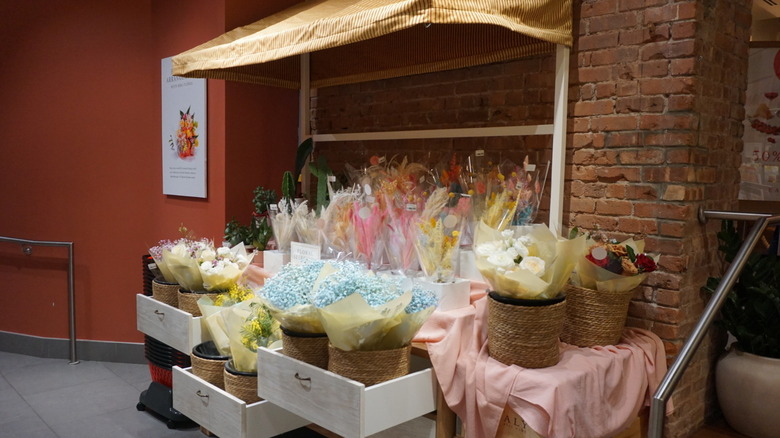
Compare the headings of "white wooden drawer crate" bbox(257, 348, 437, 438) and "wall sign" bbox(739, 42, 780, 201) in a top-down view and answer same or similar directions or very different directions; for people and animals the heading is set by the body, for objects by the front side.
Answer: same or similar directions

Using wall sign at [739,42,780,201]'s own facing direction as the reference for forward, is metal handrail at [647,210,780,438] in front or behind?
in front

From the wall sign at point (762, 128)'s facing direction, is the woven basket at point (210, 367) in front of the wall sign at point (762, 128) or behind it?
in front

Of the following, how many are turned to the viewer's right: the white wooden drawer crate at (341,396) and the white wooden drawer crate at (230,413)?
0

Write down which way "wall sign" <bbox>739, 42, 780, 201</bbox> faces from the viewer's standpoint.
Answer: facing the viewer

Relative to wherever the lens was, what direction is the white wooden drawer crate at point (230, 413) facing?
facing the viewer and to the left of the viewer

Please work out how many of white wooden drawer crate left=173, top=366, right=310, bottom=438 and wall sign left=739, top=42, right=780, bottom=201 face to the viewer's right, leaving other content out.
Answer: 0

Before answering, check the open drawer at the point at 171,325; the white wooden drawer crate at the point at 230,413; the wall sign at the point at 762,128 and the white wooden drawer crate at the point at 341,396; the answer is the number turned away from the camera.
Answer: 0

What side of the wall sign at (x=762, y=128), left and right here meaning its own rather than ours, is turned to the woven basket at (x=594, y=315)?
front

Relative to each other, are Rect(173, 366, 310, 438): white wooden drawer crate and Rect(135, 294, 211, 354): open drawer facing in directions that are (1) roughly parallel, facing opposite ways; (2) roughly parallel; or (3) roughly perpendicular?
roughly parallel

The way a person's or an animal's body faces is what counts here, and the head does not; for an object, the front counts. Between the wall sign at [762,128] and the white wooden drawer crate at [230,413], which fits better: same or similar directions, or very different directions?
same or similar directions

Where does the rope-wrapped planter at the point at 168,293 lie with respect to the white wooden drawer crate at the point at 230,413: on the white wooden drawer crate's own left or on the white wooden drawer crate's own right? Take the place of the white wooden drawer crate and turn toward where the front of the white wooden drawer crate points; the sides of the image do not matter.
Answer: on the white wooden drawer crate's own right
